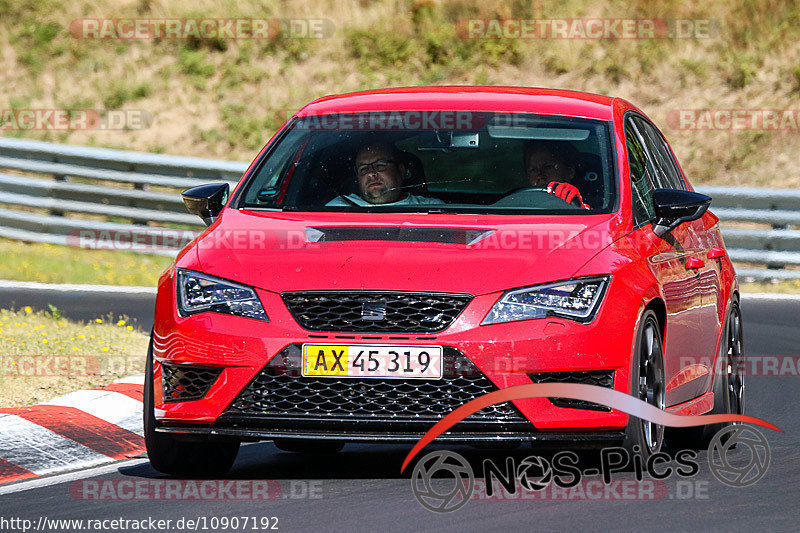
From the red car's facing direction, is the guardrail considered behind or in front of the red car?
behind

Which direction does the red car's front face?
toward the camera
